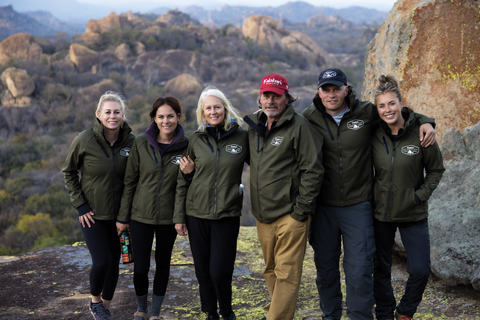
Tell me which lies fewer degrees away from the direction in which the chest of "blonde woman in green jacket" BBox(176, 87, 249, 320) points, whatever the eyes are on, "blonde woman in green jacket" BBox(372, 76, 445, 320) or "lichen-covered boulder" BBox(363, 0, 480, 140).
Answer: the "blonde woman in green jacket" BBox(372, 76, 445, 320)

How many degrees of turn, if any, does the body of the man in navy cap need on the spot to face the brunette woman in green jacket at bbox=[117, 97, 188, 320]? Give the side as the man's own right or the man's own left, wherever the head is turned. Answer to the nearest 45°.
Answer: approximately 90° to the man's own right

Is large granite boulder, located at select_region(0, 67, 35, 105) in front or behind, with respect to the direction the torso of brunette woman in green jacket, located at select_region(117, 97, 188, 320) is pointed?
behind

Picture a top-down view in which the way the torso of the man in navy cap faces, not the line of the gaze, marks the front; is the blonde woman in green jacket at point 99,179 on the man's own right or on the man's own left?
on the man's own right

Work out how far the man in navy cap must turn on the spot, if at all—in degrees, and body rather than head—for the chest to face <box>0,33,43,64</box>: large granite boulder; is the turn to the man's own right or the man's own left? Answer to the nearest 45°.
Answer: approximately 135° to the man's own right

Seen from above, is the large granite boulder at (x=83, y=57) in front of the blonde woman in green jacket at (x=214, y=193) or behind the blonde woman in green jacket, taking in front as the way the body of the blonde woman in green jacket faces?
behind

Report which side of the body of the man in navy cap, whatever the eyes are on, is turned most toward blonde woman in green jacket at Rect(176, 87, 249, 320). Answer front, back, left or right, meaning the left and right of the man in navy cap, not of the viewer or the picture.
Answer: right

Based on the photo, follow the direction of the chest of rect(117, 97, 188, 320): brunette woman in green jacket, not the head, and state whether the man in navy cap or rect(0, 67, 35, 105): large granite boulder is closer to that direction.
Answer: the man in navy cap

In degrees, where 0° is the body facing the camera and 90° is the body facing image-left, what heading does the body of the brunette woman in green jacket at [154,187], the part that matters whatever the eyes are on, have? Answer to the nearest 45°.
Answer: approximately 0°

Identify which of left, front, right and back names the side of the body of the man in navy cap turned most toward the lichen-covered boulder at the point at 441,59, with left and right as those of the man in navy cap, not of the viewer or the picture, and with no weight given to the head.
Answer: back
